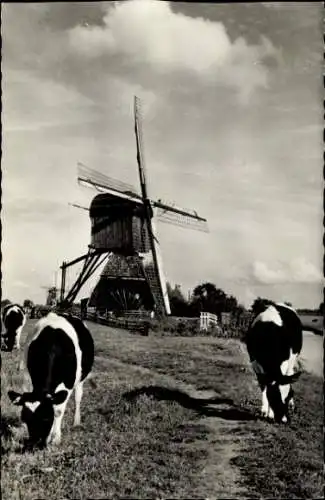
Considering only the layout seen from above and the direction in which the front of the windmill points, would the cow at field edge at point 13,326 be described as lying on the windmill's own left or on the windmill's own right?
on the windmill's own right

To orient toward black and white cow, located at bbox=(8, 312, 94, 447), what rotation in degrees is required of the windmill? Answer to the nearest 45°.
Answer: approximately 45° to its right

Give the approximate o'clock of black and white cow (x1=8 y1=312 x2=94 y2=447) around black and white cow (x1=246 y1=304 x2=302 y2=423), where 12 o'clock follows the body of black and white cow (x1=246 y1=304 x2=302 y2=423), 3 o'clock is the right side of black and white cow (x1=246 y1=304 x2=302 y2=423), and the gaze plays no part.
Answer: black and white cow (x1=8 y1=312 x2=94 y2=447) is roughly at 2 o'clock from black and white cow (x1=246 y1=304 x2=302 y2=423).

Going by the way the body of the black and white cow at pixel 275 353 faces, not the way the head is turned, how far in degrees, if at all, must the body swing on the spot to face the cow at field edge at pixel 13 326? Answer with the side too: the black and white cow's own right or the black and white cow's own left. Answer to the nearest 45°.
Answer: approximately 90° to the black and white cow's own right

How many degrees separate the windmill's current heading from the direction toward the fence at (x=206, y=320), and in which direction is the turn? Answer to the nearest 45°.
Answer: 0° — it already faces it

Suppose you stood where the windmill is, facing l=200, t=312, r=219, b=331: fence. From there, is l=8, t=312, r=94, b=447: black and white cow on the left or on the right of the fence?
right

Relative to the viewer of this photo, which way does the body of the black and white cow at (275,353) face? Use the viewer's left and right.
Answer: facing the viewer
